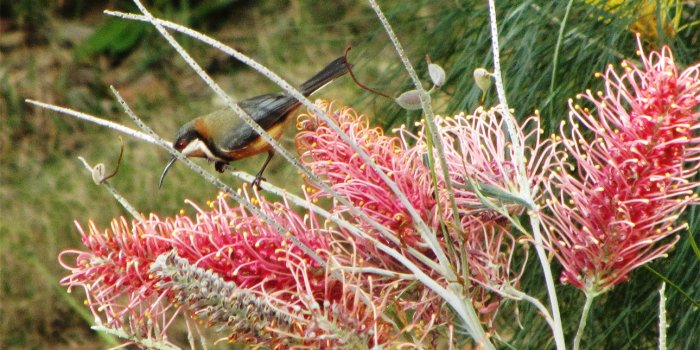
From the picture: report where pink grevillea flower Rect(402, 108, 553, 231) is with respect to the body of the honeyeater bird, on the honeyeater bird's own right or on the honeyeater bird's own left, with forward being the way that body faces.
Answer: on the honeyeater bird's own left

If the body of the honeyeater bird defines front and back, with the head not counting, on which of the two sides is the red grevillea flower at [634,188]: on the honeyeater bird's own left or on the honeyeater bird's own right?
on the honeyeater bird's own left

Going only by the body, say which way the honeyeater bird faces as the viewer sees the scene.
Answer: to the viewer's left

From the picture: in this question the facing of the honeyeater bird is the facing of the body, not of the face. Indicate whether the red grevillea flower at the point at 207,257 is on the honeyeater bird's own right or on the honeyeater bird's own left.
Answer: on the honeyeater bird's own left
